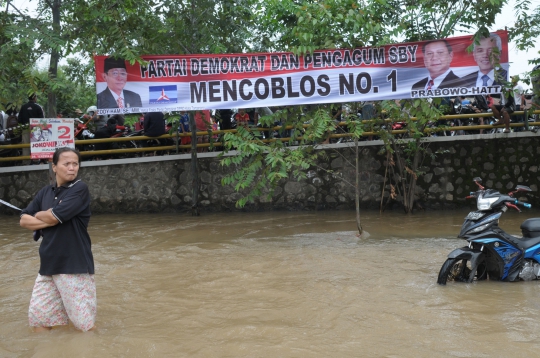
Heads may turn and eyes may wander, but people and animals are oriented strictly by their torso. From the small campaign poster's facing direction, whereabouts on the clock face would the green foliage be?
The green foliage is roughly at 10 o'clock from the small campaign poster.

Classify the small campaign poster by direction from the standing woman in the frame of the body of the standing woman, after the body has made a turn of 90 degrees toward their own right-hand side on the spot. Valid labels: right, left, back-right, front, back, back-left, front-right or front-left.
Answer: front-right

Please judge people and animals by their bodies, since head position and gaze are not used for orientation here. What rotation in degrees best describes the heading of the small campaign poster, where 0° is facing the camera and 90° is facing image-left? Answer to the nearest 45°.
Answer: approximately 0°

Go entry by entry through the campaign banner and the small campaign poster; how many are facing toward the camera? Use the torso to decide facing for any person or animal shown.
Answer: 2

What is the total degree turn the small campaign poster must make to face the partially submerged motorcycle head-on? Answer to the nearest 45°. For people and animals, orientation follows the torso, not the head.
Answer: approximately 45° to its left

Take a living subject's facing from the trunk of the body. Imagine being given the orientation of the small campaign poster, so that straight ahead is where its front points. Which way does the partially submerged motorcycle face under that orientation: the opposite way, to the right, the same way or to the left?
to the right

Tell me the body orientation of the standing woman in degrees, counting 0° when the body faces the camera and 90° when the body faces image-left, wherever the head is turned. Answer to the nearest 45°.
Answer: approximately 45°

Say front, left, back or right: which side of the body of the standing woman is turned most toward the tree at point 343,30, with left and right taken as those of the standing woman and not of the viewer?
back

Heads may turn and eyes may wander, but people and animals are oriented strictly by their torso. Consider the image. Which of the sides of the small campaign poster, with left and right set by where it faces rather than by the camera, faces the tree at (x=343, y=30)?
left

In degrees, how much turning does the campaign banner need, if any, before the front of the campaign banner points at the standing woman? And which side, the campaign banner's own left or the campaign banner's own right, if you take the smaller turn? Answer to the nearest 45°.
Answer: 0° — it already faces them
